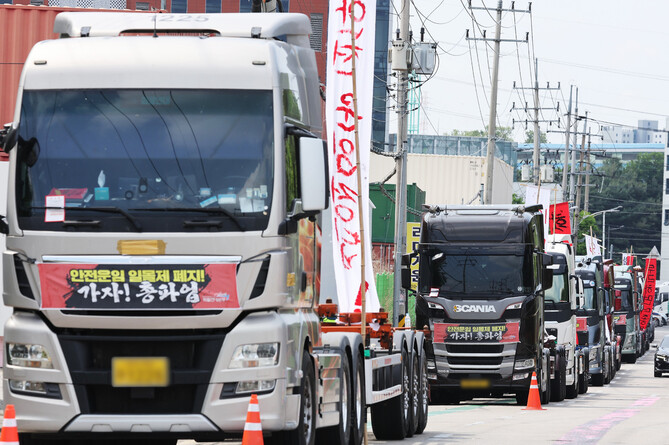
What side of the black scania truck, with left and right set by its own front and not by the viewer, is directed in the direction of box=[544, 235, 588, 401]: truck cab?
back

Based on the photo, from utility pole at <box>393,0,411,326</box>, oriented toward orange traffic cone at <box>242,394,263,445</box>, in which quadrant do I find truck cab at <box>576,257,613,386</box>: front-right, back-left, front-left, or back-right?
back-left

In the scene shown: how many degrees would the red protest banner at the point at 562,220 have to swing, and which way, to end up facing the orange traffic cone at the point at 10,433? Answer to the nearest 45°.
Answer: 0° — it already faces it

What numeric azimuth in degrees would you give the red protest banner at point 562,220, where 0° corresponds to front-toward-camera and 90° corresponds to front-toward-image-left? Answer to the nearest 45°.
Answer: approximately 0°
